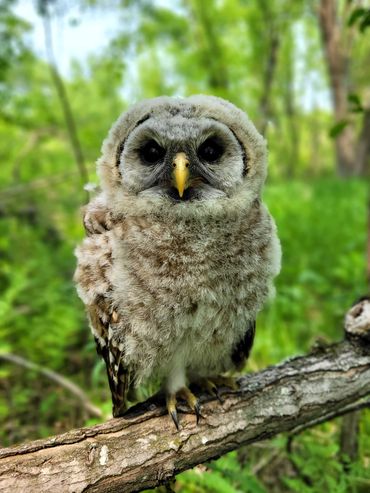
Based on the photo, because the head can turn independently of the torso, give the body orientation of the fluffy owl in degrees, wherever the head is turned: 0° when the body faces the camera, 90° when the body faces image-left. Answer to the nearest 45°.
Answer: approximately 0°

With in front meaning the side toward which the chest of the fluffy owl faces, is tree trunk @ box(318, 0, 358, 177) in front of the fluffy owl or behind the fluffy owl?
behind
